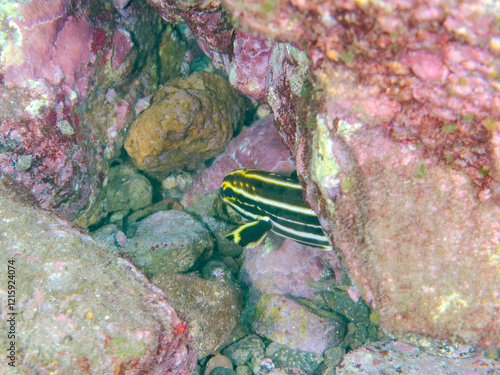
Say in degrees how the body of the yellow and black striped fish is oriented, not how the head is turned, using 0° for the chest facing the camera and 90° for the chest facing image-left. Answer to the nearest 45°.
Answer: approximately 90°

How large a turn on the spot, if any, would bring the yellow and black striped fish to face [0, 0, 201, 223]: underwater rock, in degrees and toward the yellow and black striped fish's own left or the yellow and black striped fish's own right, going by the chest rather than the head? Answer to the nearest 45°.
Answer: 0° — it already faces it

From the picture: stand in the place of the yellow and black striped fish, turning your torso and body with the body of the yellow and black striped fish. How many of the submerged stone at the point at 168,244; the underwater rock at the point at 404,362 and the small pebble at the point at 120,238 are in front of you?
2

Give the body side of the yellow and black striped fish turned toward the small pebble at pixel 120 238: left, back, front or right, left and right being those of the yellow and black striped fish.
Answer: front

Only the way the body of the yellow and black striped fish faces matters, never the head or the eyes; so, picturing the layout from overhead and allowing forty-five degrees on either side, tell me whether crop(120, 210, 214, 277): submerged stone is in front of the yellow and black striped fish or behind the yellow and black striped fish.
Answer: in front
